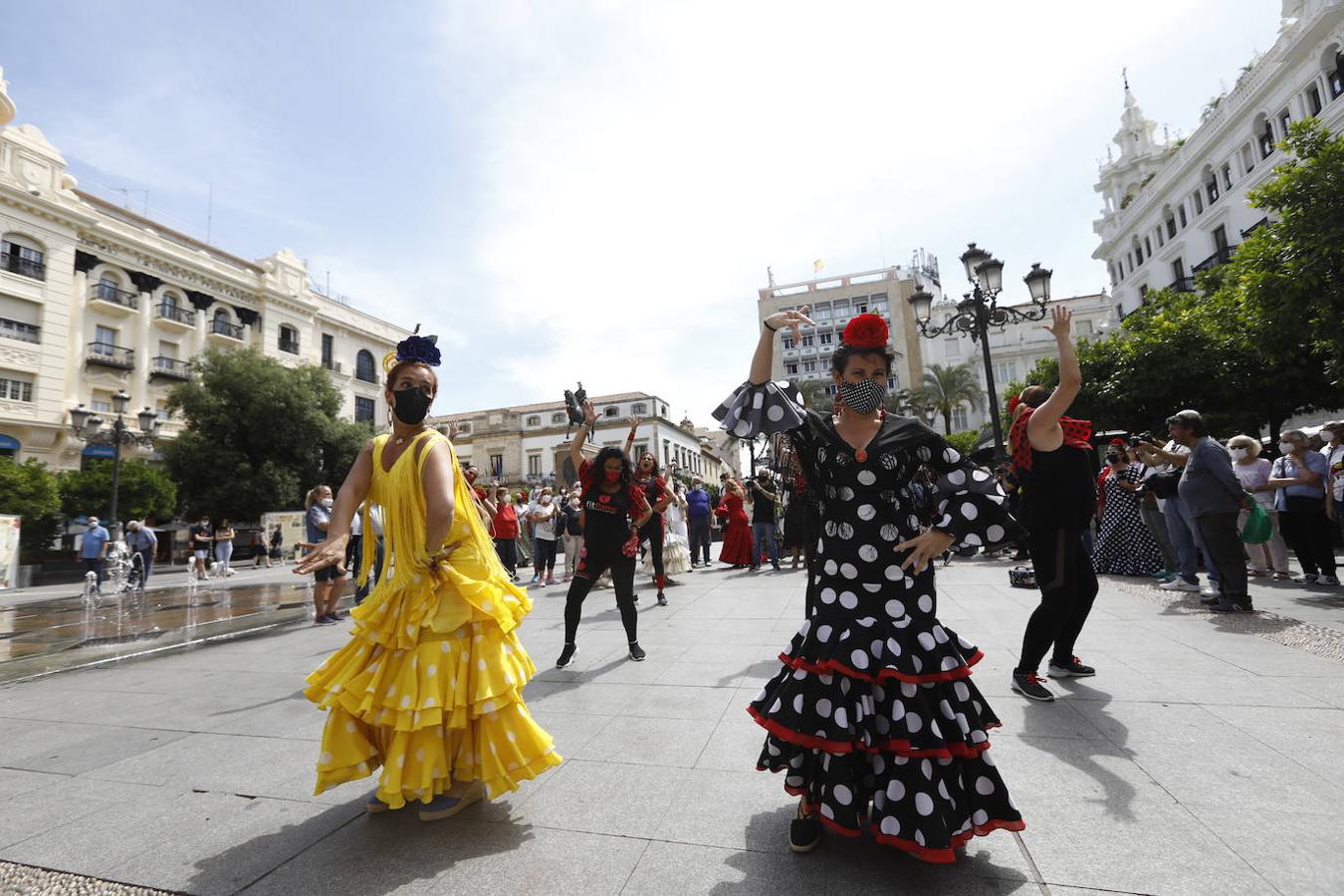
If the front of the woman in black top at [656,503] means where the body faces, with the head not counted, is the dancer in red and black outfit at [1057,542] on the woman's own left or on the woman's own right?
on the woman's own left

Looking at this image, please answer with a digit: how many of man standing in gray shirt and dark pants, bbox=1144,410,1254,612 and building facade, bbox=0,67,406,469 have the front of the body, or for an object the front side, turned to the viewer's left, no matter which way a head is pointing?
1

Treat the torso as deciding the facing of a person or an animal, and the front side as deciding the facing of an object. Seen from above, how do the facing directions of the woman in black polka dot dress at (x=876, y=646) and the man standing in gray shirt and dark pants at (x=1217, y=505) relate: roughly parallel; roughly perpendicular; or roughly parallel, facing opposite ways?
roughly perpendicular

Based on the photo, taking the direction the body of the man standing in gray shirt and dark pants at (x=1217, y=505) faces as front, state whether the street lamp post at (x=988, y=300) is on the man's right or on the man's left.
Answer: on the man's right

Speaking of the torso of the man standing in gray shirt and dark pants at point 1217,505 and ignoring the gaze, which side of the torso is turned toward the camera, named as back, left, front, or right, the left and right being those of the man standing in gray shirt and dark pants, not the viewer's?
left

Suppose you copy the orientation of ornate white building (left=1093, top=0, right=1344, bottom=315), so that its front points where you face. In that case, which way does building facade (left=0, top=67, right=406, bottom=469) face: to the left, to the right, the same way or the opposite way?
the opposite way

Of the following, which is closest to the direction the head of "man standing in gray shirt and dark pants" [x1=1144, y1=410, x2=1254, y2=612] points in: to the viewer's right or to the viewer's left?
to the viewer's left

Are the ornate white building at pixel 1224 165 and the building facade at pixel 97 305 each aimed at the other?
yes

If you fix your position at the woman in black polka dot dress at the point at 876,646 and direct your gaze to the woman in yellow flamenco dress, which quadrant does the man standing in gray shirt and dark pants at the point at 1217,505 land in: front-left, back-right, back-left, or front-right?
back-right

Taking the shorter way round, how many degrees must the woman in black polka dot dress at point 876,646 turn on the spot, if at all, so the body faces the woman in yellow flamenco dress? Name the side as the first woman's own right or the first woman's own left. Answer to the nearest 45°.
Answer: approximately 90° to the first woman's own right

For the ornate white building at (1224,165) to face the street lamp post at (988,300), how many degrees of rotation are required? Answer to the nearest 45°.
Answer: approximately 45° to its left

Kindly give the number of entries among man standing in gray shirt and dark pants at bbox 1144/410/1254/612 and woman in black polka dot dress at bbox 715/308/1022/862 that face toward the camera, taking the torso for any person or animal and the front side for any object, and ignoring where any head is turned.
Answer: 1

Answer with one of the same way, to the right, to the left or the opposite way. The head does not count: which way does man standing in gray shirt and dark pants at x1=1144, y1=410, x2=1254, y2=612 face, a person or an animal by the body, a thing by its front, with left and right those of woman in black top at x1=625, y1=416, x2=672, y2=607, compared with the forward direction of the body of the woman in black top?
to the right

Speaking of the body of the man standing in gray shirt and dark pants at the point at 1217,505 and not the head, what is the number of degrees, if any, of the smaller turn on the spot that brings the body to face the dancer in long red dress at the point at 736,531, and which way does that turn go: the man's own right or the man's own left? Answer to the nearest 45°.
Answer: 0° — they already face them
